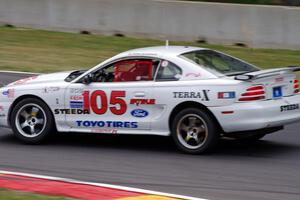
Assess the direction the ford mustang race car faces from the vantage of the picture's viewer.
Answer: facing away from the viewer and to the left of the viewer
